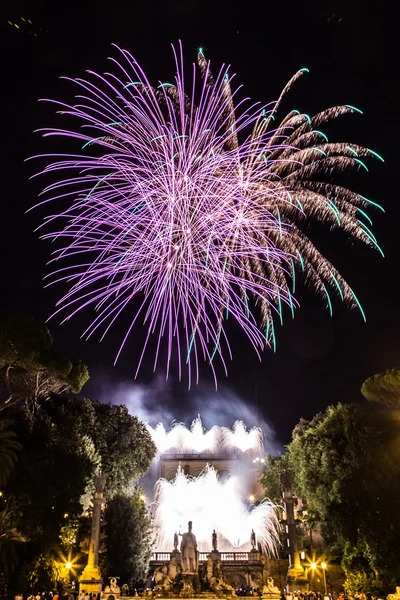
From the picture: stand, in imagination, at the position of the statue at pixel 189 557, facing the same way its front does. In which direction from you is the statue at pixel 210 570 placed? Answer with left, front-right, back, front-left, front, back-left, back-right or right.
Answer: left

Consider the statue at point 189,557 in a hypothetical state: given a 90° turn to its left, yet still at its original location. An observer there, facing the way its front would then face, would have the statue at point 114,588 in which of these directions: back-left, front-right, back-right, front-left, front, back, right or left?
back-right

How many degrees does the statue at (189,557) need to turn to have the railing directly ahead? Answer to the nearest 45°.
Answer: approximately 180°

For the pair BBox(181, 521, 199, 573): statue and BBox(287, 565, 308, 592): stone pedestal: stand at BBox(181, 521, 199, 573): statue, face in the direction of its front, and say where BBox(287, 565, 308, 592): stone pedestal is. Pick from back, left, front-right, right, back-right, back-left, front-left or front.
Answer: left

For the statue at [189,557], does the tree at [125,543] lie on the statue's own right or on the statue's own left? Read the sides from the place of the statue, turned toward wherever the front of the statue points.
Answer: on the statue's own right

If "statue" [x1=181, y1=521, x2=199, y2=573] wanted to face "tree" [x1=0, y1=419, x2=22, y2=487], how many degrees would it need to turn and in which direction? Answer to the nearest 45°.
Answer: approximately 45° to its right

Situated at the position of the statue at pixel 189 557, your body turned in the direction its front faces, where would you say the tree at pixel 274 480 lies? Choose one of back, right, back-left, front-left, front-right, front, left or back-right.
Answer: back-left

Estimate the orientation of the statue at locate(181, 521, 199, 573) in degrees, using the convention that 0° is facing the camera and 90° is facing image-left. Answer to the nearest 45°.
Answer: approximately 0°

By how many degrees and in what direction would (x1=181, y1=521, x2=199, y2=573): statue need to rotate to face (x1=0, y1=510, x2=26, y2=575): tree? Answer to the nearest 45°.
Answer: approximately 45° to its right
